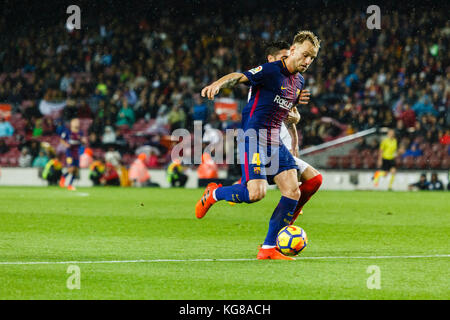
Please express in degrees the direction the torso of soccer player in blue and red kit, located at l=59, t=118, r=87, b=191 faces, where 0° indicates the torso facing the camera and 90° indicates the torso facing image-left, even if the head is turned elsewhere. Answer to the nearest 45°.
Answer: approximately 315°
